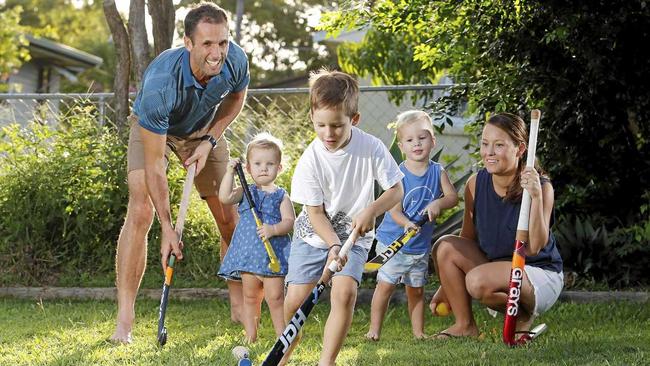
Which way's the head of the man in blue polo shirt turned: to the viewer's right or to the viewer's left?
to the viewer's right

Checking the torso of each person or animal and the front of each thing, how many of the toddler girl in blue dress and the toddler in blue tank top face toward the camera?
2

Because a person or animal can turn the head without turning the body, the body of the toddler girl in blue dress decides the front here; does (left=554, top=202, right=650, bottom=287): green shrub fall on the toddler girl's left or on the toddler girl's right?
on the toddler girl's left

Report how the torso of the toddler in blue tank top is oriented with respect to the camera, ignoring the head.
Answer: toward the camera

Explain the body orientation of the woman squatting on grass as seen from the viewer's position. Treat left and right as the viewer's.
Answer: facing the viewer and to the left of the viewer

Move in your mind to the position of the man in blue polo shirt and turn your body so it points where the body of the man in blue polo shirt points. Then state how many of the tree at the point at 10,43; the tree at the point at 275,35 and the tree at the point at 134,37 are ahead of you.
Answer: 0

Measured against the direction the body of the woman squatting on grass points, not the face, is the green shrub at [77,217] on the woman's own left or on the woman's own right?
on the woman's own right

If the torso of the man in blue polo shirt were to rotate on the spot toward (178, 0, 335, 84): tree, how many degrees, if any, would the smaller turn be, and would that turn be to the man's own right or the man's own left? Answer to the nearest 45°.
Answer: approximately 135° to the man's own left

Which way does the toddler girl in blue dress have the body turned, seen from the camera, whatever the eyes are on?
toward the camera

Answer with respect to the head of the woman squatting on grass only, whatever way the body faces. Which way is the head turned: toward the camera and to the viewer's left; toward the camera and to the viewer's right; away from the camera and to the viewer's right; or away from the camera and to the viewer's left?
toward the camera and to the viewer's left

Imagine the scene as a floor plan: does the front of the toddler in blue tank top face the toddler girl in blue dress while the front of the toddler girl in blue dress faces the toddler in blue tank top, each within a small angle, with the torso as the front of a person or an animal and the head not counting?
no

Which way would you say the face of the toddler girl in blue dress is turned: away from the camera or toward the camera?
toward the camera

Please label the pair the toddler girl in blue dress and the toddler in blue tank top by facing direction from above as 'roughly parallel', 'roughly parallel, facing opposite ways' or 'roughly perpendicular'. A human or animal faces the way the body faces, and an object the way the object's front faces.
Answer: roughly parallel

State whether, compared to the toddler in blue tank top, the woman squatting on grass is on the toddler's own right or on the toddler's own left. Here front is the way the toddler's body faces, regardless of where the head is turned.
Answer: on the toddler's own left

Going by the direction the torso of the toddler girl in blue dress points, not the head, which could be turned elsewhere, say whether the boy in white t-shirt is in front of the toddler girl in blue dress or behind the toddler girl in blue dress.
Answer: in front
